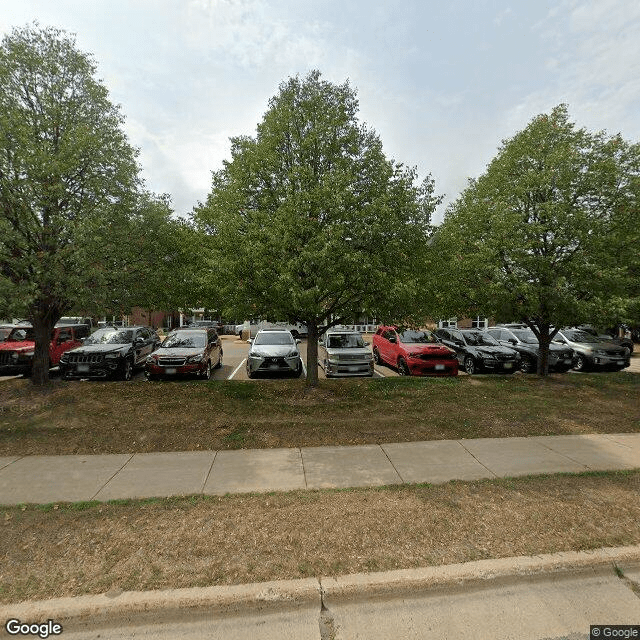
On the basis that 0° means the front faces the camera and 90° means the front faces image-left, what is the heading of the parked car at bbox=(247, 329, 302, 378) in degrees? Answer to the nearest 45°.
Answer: approximately 0°

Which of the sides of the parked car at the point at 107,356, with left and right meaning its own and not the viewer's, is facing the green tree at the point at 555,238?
left

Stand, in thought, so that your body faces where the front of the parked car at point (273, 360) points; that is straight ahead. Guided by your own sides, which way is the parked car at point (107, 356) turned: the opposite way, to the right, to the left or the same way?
the same way

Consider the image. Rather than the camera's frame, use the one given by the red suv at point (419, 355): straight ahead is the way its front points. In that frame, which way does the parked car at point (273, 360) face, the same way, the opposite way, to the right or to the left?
the same way

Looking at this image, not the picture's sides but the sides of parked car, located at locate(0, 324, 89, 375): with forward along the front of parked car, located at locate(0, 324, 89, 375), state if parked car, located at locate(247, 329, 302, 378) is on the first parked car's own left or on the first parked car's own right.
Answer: on the first parked car's own left

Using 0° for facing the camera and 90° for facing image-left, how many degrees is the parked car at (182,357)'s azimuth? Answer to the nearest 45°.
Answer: approximately 45°

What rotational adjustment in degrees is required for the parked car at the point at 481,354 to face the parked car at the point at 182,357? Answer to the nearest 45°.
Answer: approximately 90° to its right

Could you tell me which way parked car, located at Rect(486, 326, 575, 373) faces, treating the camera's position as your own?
facing the viewer and to the right of the viewer

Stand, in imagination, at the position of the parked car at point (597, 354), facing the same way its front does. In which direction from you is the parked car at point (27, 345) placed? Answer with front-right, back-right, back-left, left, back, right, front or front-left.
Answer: right

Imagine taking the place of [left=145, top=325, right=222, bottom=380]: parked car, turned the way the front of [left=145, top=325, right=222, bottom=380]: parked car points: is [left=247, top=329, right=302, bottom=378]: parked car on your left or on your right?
on your left

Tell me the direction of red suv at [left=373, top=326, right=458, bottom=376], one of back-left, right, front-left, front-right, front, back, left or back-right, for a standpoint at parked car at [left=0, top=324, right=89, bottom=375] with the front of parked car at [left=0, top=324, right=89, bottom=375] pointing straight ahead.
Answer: left

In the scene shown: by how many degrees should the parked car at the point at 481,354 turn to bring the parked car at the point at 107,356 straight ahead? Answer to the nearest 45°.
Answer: approximately 90° to its right

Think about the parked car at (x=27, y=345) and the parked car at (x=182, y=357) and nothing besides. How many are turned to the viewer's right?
0

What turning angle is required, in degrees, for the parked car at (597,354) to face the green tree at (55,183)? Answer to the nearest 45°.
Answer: approximately 90° to its right
